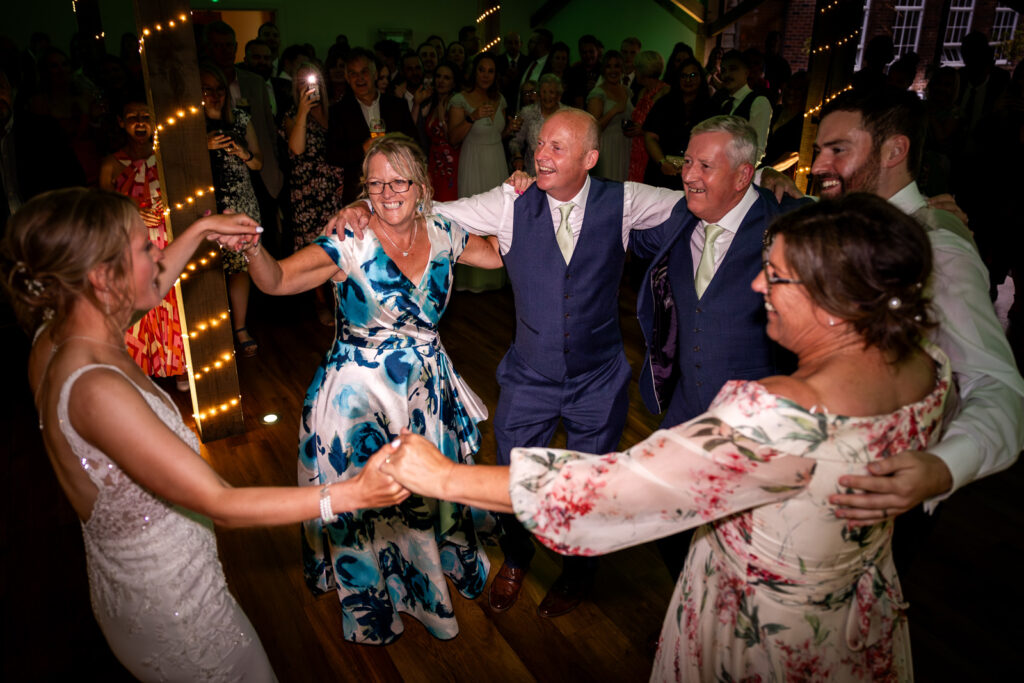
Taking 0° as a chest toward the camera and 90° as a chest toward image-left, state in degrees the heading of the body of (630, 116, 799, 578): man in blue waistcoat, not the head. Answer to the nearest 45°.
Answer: approximately 45°

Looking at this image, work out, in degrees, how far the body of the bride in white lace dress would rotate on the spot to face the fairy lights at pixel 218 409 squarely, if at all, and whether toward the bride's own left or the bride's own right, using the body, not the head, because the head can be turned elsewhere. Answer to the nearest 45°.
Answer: approximately 45° to the bride's own left

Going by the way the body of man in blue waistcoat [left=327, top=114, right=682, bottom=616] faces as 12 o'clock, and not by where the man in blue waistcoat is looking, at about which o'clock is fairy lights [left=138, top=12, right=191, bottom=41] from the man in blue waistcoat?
The fairy lights is roughly at 4 o'clock from the man in blue waistcoat.

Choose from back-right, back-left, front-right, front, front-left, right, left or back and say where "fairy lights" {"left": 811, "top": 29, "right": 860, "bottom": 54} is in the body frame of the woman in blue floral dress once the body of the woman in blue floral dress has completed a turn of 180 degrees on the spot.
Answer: front-right

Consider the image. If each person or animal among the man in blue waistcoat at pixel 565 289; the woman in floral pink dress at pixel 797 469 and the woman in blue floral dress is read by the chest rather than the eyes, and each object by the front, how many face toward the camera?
2

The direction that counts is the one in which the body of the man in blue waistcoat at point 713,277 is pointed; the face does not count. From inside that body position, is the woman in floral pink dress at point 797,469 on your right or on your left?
on your left

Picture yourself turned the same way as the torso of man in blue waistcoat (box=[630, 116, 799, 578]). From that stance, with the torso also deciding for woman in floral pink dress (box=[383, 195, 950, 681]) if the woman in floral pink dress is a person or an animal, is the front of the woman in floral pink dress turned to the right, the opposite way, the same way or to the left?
to the right
